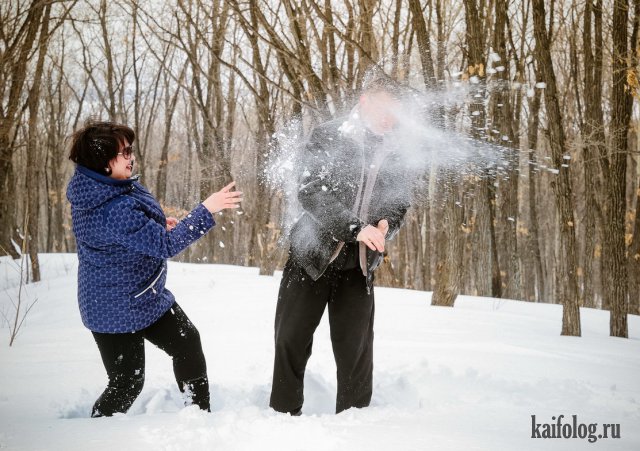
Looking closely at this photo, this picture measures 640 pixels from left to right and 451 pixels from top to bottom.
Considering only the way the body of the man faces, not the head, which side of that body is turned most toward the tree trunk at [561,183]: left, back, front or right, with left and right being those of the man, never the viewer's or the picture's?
left

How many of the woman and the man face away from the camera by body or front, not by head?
0

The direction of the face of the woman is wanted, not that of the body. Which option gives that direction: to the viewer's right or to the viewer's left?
to the viewer's right

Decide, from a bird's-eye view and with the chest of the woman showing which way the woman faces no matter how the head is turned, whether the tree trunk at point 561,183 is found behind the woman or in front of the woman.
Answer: in front

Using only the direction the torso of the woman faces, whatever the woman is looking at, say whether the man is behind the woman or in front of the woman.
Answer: in front

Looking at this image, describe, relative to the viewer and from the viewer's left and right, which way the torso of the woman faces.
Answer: facing to the right of the viewer
